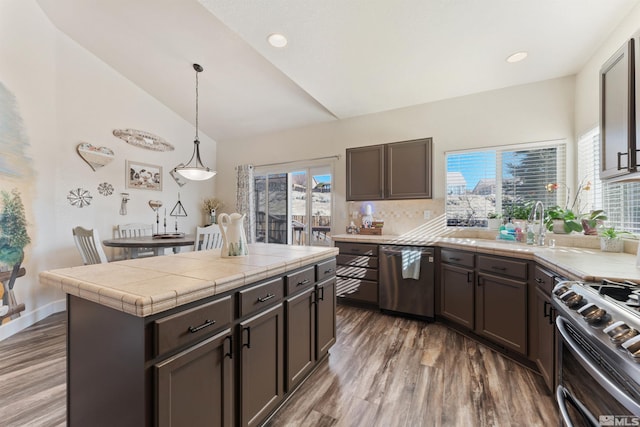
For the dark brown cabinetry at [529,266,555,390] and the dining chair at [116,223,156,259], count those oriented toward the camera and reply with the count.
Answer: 1

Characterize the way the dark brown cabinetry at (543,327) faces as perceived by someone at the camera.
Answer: facing to the left of the viewer

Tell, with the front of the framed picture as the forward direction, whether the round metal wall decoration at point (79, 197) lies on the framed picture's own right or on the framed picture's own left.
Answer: on the framed picture's own right
